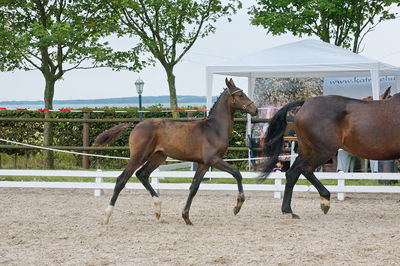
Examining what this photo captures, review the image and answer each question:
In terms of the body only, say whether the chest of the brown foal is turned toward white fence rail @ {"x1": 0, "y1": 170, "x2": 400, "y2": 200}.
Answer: no

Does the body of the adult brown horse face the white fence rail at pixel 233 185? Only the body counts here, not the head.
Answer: no

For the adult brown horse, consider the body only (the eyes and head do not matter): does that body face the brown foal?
no

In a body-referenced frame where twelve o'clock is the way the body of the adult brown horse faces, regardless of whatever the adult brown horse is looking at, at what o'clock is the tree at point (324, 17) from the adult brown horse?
The tree is roughly at 9 o'clock from the adult brown horse.

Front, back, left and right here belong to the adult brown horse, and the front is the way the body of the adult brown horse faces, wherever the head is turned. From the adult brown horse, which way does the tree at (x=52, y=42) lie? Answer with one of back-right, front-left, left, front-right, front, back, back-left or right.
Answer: back-left

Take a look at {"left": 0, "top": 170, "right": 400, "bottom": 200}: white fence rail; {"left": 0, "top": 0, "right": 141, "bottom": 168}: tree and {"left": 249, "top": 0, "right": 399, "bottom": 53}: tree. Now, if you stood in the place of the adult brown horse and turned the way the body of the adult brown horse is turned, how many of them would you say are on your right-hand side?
0

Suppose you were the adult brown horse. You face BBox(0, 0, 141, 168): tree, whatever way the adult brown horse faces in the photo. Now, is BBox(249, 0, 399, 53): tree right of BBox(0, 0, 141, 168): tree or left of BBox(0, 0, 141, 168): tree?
right

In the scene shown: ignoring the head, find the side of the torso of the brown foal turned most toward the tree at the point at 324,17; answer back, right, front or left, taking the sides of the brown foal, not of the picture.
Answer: left

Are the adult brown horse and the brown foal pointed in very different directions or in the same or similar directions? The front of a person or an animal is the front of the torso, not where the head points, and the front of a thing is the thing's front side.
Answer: same or similar directions

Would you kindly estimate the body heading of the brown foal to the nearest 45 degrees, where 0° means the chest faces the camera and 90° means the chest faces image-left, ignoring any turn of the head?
approximately 270°

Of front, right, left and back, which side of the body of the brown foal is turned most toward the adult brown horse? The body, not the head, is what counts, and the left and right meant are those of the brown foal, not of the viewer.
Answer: front

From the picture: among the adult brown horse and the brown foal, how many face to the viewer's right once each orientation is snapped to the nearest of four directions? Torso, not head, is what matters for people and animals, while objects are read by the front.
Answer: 2

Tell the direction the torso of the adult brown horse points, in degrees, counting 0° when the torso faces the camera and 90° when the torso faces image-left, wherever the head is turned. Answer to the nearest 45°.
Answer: approximately 270°

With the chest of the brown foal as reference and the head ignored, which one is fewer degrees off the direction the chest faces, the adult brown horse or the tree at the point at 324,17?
the adult brown horse

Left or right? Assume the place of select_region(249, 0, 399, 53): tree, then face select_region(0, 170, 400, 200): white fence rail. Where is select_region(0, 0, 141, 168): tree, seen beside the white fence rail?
right
